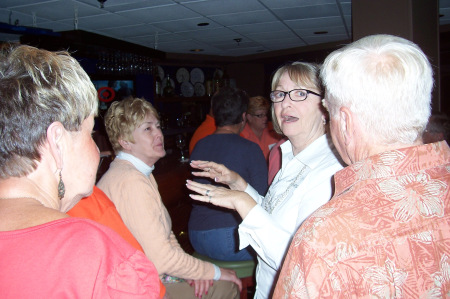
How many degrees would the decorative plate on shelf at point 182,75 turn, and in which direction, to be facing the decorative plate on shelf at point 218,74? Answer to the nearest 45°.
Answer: approximately 135° to its left

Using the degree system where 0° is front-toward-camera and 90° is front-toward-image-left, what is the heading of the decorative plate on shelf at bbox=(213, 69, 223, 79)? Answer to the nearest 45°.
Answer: approximately 0°

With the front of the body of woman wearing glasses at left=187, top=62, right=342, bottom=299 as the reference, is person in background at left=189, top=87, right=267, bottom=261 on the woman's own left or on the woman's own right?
on the woman's own right

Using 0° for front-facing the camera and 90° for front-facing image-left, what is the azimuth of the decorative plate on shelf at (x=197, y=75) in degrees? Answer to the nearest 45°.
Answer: approximately 0°

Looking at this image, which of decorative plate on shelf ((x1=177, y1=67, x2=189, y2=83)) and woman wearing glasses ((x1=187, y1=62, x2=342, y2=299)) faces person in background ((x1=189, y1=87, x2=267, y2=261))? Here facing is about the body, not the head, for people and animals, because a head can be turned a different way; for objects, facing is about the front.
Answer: the decorative plate on shelf

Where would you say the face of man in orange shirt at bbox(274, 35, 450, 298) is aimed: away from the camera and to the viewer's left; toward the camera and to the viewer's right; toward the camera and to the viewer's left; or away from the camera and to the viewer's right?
away from the camera and to the viewer's left

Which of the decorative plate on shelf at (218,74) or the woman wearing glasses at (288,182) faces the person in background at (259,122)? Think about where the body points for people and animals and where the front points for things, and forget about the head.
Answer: the decorative plate on shelf

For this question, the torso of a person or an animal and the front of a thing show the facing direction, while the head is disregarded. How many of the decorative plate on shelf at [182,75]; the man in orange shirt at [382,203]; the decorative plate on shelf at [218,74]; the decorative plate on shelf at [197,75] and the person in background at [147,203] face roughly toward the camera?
3

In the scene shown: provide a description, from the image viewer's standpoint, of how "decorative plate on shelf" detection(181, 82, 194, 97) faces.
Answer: facing the viewer

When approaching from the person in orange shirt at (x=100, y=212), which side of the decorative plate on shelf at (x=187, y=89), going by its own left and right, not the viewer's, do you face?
front

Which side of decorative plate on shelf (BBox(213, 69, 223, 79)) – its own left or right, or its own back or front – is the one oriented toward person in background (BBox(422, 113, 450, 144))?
front

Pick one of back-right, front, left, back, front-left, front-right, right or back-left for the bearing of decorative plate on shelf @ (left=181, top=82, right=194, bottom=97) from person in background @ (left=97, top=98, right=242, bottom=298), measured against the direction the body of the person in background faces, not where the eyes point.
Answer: left
